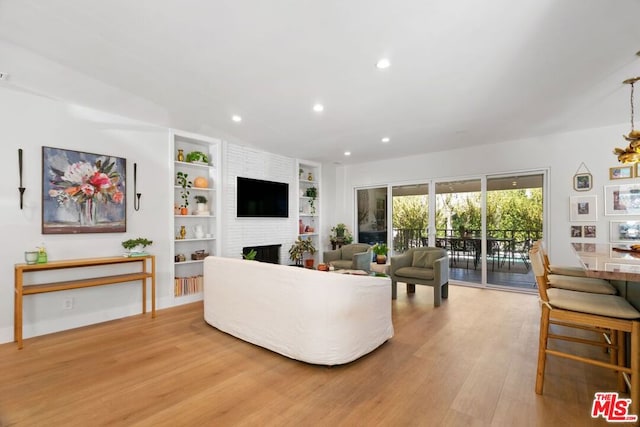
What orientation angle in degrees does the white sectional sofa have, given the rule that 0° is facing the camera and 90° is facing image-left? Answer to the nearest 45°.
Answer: approximately 225°

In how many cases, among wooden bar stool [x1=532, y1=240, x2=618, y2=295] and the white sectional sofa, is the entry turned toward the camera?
0

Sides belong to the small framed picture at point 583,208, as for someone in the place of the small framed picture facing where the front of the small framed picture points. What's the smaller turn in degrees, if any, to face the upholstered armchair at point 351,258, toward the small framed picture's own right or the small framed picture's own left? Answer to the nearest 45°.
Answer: approximately 45° to the small framed picture's own right

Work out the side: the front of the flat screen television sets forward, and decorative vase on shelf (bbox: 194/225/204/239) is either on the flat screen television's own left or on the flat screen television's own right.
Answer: on the flat screen television's own right

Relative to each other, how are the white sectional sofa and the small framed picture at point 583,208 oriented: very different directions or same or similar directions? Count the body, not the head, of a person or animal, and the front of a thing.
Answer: very different directions

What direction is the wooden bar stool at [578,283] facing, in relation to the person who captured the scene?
facing to the right of the viewer

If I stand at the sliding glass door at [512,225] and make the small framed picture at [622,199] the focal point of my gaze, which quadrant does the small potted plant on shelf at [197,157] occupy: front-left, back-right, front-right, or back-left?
back-right

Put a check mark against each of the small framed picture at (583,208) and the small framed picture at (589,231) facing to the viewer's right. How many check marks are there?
0

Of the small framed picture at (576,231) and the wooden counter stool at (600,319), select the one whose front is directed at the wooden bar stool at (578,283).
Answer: the small framed picture

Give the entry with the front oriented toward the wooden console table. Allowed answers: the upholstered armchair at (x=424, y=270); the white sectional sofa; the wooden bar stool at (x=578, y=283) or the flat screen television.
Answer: the upholstered armchair

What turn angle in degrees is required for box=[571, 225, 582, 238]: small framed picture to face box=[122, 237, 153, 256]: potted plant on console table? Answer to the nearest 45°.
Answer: approximately 45° to its right

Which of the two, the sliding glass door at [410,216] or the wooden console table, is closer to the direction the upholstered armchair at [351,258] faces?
the wooden console table

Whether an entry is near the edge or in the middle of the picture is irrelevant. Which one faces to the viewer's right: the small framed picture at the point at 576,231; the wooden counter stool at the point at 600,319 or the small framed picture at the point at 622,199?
the wooden counter stool

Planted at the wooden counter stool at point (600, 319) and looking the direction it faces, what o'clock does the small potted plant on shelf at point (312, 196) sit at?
The small potted plant on shelf is roughly at 7 o'clock from the wooden counter stool.
